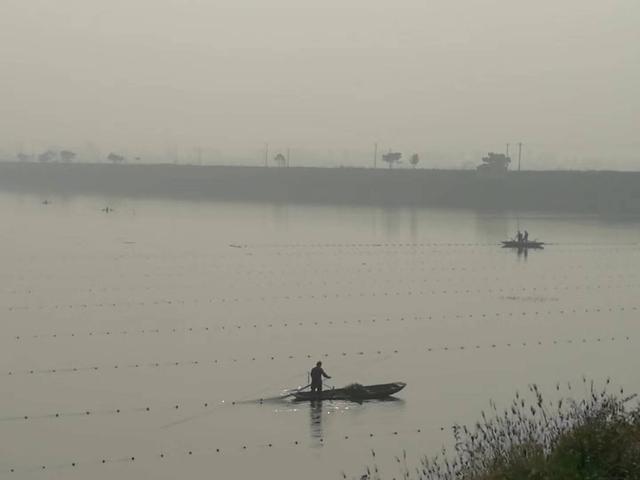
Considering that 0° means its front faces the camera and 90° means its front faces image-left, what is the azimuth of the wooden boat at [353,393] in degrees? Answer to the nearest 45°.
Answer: approximately 270°

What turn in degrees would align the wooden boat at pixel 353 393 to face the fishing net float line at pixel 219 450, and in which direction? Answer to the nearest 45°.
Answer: approximately 135° to its right

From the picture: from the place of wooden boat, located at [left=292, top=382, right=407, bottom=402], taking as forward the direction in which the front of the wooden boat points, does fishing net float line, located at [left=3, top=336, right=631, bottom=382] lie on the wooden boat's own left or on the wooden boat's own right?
on the wooden boat's own left

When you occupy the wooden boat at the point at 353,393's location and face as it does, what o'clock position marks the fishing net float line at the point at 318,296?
The fishing net float line is roughly at 9 o'clock from the wooden boat.

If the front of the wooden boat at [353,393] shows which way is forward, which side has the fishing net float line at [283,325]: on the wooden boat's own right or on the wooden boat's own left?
on the wooden boat's own left

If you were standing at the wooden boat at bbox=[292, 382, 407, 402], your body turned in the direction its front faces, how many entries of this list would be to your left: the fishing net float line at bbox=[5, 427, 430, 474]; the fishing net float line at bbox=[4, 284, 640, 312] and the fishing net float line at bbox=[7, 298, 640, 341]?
2
